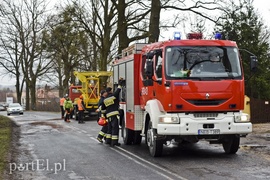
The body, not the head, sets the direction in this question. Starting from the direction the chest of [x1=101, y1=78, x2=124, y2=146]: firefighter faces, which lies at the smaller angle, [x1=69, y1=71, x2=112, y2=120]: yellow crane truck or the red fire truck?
the yellow crane truck
